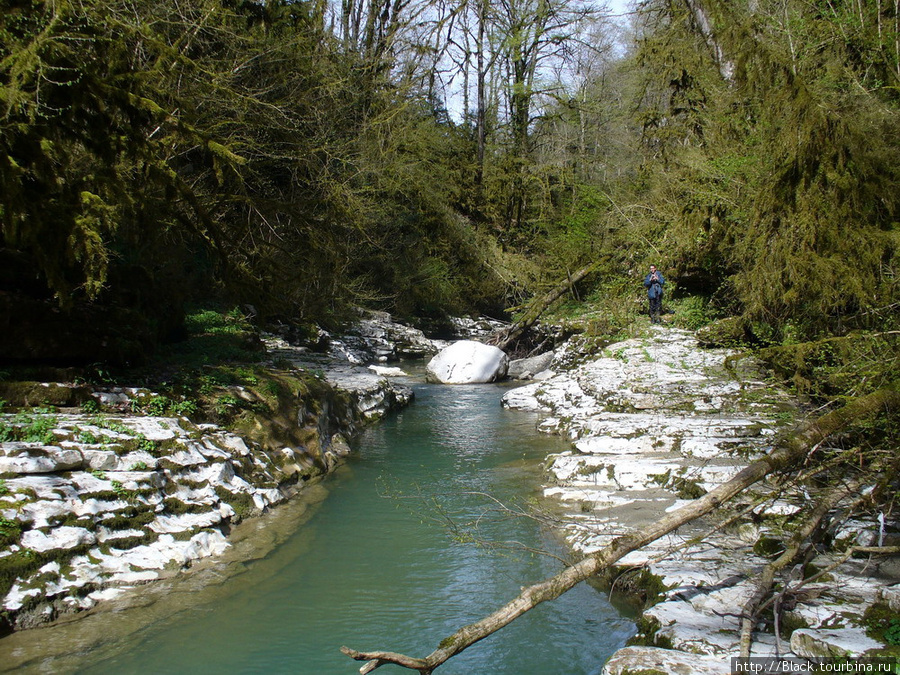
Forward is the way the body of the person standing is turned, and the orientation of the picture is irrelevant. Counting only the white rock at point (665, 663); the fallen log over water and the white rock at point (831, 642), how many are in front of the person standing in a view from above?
3

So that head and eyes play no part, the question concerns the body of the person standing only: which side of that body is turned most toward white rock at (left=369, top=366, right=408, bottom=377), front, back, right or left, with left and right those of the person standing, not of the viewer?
right

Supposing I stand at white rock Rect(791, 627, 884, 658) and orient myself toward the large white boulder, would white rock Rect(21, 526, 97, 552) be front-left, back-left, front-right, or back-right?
front-left

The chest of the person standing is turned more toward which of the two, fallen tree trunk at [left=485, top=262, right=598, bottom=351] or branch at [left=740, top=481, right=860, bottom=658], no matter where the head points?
the branch

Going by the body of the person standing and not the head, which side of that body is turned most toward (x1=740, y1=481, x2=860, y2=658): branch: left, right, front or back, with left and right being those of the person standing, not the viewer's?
front

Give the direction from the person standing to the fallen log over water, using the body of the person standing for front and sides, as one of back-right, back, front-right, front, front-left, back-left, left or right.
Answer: front

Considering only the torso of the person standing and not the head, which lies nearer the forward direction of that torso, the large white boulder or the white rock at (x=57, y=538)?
the white rock

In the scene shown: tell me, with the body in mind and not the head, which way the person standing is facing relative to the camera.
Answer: toward the camera

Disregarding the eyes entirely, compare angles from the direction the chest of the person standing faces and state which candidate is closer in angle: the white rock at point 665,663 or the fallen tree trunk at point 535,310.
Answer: the white rock

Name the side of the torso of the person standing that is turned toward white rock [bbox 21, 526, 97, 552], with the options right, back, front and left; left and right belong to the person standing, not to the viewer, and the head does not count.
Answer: front

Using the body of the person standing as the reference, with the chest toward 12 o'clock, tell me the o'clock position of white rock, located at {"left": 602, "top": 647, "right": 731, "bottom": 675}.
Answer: The white rock is roughly at 12 o'clock from the person standing.

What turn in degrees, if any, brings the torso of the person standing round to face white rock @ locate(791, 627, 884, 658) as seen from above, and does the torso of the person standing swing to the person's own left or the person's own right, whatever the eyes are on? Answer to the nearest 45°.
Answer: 0° — they already face it
